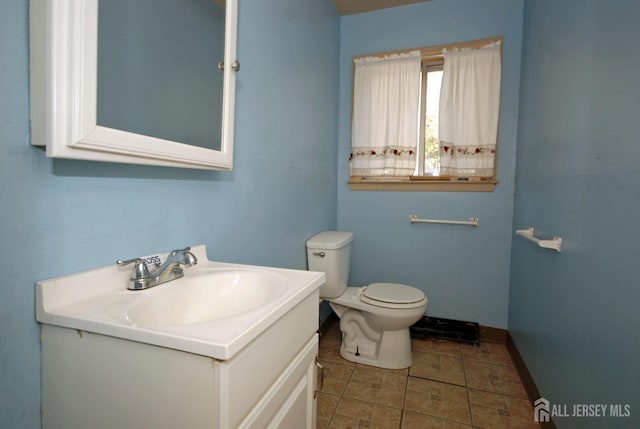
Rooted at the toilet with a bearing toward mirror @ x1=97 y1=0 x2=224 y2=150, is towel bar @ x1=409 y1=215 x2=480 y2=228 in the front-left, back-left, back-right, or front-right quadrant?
back-left

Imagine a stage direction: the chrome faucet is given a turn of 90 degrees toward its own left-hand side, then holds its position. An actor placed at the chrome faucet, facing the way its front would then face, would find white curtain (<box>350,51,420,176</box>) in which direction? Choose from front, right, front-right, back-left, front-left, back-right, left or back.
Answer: front

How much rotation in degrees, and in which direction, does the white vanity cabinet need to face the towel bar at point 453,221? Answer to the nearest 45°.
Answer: approximately 90° to its left

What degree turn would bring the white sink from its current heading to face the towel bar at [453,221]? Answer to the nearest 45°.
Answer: approximately 90° to its left

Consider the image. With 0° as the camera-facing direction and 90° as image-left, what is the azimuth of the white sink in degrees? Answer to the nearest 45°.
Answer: approximately 315°

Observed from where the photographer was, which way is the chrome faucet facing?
facing the viewer and to the right of the viewer

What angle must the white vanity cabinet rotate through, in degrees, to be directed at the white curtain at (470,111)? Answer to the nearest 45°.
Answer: approximately 90° to its left

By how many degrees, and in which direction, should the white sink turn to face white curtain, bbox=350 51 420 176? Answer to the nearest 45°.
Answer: approximately 90° to its left

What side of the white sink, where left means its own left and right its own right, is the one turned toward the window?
left
